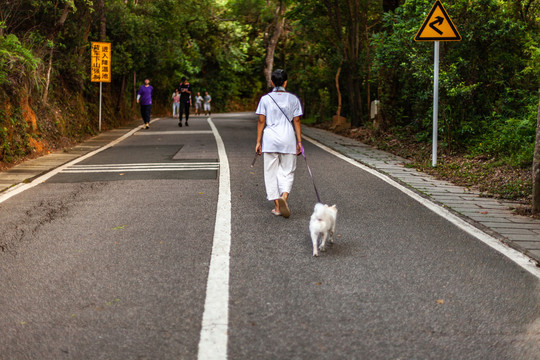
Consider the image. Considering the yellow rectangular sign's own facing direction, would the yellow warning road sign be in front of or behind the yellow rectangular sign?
in front

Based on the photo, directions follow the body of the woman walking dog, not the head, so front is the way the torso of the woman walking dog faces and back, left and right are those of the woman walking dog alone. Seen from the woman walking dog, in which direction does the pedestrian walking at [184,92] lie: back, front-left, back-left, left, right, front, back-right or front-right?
front

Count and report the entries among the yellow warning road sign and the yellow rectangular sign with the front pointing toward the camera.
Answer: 2

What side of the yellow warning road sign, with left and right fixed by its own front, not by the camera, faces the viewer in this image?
front

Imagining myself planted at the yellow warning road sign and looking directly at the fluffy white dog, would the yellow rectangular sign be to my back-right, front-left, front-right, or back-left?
back-right

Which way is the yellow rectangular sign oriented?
toward the camera

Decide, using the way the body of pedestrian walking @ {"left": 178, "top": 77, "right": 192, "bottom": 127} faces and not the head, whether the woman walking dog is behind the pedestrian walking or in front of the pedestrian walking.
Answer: in front

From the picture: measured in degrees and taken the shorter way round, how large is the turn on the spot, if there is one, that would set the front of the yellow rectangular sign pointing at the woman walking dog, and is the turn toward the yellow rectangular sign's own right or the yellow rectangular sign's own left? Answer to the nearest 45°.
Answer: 0° — it already faces them

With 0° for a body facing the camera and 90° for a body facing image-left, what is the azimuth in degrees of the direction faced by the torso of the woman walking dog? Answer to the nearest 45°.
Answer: approximately 180°

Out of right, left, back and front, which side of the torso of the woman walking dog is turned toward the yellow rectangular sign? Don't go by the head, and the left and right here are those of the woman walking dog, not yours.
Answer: front

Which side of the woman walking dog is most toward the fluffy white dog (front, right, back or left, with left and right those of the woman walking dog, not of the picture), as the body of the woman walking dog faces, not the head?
back
